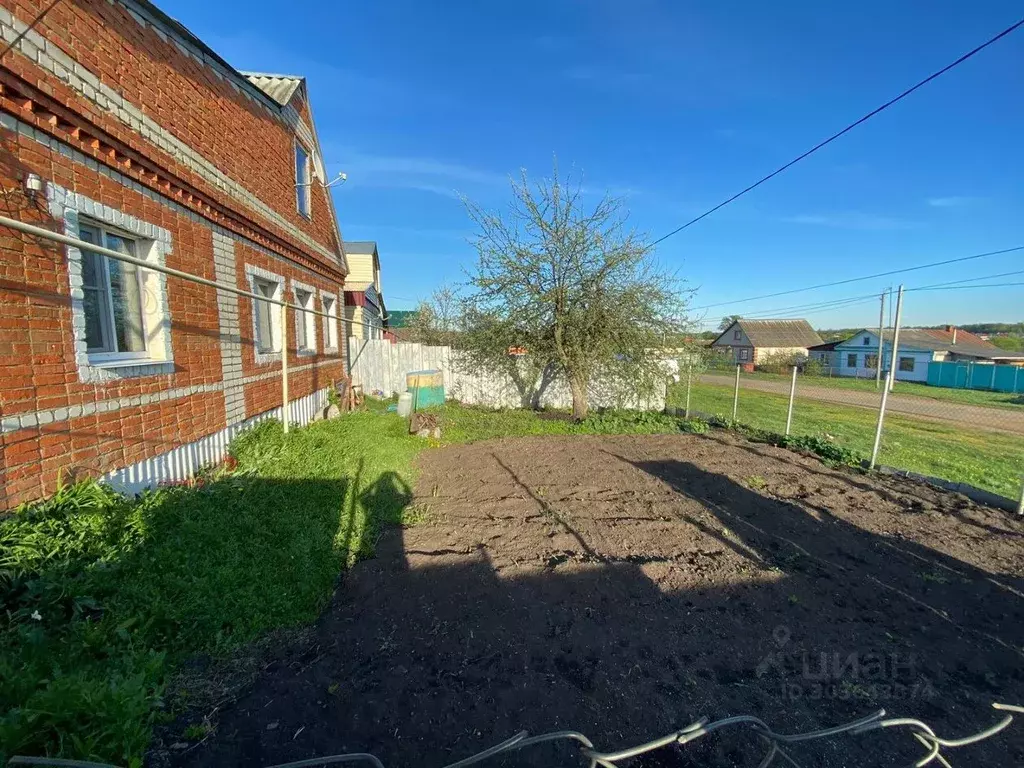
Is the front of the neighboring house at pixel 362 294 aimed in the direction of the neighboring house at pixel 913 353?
yes

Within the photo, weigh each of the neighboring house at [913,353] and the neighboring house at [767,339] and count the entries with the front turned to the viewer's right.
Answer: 0

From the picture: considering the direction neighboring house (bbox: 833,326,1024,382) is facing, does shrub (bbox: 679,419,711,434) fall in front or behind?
in front

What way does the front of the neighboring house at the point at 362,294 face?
to the viewer's right

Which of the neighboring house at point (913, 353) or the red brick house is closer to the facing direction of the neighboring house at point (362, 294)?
the neighboring house

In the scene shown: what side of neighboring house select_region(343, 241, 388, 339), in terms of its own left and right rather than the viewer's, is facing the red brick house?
right

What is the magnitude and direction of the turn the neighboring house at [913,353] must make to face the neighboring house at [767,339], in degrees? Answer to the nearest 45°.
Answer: approximately 45° to its right

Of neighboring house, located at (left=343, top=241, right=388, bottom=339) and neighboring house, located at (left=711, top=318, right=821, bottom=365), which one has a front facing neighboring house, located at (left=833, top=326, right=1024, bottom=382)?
neighboring house, located at (left=343, top=241, right=388, bottom=339)

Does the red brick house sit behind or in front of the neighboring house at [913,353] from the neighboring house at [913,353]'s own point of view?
in front

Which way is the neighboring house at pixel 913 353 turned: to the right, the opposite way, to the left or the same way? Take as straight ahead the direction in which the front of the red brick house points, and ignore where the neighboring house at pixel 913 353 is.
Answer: the opposite way

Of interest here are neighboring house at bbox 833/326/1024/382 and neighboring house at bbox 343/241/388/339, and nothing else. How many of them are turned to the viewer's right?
1

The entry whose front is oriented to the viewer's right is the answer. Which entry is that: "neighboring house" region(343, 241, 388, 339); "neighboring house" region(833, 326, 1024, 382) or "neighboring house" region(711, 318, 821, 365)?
"neighboring house" region(343, 241, 388, 339)

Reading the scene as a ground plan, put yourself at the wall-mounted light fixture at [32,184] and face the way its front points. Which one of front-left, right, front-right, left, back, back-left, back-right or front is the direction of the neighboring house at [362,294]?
left
